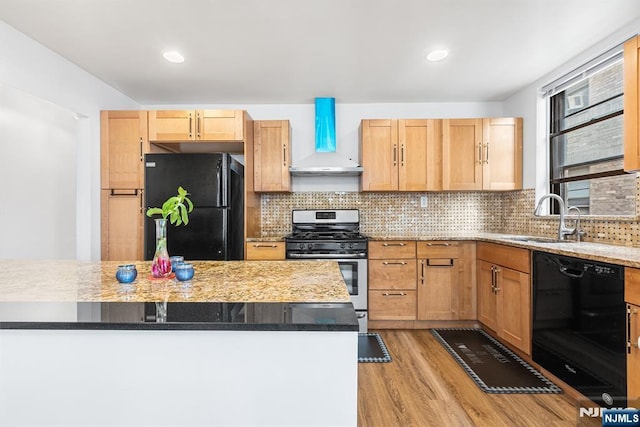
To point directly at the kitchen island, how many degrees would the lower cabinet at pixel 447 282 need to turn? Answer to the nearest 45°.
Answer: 0° — it already faces it

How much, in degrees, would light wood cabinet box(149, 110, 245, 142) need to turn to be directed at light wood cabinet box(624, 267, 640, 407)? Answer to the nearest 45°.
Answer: approximately 45° to its left

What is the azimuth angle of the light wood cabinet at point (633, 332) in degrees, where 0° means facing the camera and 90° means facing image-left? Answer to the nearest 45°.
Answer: approximately 45°

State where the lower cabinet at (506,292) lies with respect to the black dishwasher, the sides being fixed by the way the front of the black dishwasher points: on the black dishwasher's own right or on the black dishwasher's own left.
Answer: on the black dishwasher's own right
